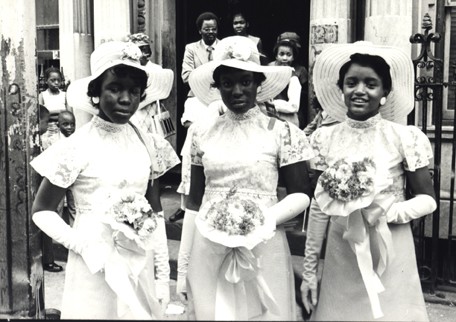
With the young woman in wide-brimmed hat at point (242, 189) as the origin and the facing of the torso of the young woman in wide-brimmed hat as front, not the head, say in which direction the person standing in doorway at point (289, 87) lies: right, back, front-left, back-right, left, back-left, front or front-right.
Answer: back

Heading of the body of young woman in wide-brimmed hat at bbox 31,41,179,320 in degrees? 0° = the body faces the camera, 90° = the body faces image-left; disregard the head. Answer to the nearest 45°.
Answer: approximately 315°

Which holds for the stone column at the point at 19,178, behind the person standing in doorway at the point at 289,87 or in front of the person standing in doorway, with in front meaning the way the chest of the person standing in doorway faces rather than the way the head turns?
in front

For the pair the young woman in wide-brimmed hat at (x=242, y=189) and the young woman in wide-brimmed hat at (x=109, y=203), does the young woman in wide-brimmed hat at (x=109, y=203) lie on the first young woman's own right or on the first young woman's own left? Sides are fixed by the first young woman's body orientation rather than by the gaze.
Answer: on the first young woman's own right

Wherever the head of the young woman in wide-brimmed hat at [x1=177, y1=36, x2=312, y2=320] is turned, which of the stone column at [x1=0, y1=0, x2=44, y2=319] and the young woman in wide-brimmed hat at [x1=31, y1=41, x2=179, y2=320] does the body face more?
the young woman in wide-brimmed hat

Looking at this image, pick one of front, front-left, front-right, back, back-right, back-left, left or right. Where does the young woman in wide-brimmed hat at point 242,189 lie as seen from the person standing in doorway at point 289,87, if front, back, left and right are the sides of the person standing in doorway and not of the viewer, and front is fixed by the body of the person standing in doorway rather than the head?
front-left

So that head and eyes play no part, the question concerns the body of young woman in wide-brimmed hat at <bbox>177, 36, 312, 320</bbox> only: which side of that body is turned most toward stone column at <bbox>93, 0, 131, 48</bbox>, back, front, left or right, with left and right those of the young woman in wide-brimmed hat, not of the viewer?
back

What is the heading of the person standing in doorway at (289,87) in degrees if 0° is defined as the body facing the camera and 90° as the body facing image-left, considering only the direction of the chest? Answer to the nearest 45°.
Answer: approximately 45°

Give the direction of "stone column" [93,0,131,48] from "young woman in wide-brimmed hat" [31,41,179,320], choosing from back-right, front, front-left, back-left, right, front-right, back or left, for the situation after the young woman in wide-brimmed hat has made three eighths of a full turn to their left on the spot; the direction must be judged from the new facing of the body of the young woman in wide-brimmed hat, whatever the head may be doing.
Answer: front
